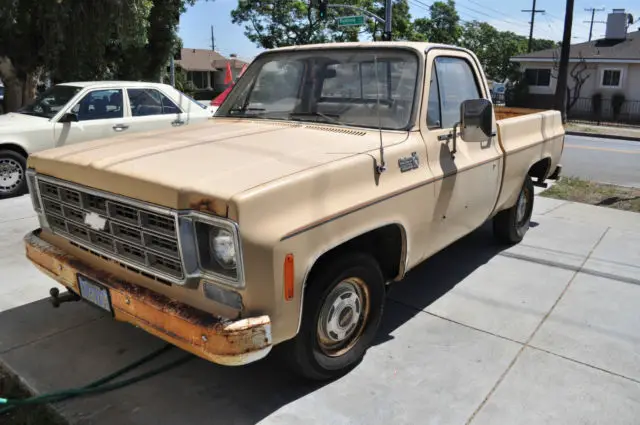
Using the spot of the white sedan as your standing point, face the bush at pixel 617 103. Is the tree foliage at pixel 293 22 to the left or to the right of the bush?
left

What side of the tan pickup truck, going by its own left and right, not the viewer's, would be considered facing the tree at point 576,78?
back

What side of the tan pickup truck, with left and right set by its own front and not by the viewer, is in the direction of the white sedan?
right

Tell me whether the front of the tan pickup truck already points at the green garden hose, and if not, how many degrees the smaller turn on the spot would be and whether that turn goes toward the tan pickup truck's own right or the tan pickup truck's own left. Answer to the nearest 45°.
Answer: approximately 45° to the tan pickup truck's own right

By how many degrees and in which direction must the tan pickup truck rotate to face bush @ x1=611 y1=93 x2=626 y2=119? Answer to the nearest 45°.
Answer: approximately 180°

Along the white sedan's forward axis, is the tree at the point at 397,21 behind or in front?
behind

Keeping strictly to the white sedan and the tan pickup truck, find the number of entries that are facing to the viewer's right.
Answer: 0

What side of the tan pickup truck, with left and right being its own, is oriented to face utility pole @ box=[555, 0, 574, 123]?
back

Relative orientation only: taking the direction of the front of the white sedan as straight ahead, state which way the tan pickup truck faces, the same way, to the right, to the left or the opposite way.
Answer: the same way

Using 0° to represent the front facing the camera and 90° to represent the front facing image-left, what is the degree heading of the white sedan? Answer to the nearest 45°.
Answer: approximately 45°

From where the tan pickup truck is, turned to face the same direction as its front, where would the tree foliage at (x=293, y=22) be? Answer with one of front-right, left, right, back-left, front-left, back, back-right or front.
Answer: back-right

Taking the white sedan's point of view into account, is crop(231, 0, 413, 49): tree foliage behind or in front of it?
behind

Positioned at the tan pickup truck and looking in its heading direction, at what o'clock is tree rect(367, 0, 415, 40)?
The tree is roughly at 5 o'clock from the tan pickup truck.

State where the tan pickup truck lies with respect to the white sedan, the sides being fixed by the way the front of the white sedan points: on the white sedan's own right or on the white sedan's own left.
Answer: on the white sedan's own left

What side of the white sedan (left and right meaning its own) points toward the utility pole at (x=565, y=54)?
back

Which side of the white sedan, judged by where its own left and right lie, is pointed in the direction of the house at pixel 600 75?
back

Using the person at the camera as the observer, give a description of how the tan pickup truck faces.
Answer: facing the viewer and to the left of the viewer
